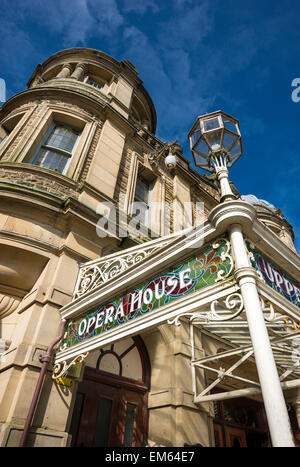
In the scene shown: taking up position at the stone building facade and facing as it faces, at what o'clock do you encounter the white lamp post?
The white lamp post is roughly at 12 o'clock from the stone building facade.
